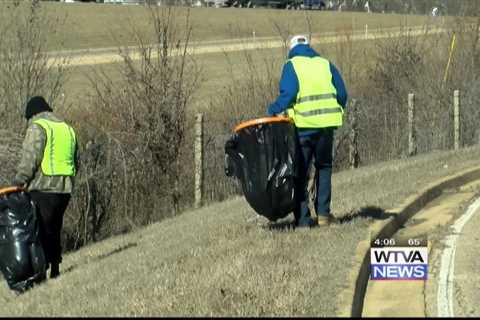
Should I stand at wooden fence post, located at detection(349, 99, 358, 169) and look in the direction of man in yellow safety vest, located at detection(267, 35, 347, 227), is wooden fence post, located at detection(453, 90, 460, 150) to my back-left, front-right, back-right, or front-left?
back-left

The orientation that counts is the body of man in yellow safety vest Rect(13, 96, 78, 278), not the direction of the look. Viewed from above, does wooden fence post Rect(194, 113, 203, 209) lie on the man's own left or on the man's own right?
on the man's own right

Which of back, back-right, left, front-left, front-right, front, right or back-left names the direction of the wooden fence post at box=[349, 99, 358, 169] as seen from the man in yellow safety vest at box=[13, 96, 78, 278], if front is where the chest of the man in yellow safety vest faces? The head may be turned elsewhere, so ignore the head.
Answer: right

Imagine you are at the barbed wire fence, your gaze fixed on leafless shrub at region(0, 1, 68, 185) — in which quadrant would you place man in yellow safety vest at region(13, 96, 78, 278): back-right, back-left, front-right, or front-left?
front-left

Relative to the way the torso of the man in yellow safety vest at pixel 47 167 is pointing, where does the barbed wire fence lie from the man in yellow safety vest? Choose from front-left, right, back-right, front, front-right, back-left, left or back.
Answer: right

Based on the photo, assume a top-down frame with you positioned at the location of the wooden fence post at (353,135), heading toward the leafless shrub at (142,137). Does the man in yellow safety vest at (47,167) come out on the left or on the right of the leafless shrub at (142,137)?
left

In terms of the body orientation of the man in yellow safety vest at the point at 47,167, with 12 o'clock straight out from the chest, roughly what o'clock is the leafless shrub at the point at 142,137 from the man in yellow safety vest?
The leafless shrub is roughly at 2 o'clock from the man in yellow safety vest.

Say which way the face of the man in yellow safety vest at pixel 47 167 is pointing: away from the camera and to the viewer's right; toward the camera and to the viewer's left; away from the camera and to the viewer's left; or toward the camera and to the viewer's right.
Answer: away from the camera and to the viewer's left

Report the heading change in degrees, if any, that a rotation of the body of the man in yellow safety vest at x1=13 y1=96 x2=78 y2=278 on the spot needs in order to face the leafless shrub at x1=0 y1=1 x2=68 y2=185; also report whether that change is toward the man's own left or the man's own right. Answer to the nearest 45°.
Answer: approximately 45° to the man's own right

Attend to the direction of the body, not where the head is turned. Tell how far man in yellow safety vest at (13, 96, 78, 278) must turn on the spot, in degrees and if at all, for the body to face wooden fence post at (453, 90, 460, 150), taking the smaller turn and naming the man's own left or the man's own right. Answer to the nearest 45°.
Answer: approximately 90° to the man's own right

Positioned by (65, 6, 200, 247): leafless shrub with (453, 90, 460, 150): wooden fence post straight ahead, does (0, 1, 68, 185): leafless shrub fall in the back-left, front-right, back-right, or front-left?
back-left

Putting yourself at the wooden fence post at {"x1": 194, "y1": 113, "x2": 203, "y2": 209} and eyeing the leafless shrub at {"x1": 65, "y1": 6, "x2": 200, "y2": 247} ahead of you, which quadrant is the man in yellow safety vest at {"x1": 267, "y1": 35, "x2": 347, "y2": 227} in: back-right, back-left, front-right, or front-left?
back-left
